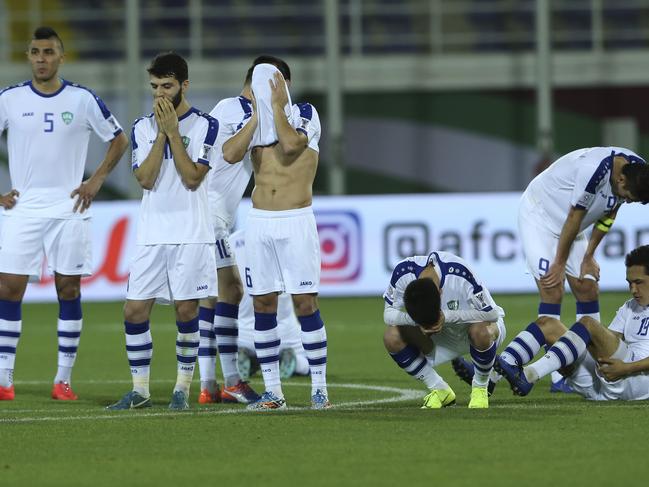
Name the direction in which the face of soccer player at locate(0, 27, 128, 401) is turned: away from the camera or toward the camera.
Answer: toward the camera

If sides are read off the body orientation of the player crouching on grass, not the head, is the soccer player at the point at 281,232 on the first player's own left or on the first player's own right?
on the first player's own right

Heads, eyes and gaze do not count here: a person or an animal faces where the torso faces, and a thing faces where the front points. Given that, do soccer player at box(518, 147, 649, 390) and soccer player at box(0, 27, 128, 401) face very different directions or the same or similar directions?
same or similar directions

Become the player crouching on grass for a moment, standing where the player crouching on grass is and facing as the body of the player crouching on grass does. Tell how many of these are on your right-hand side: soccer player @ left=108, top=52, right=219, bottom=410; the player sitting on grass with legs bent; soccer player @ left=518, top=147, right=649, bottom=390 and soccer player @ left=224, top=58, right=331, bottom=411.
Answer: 2

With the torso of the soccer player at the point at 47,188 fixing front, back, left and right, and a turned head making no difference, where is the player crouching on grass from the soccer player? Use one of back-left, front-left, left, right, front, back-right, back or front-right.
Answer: front-left

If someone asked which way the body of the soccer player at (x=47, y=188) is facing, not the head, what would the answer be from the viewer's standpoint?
toward the camera

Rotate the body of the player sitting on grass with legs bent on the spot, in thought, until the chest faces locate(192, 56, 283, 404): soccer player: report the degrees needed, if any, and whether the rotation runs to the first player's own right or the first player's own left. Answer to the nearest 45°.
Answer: approximately 45° to the first player's own right

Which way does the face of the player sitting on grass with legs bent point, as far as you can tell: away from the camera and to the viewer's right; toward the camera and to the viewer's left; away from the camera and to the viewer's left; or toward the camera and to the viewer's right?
toward the camera and to the viewer's left
